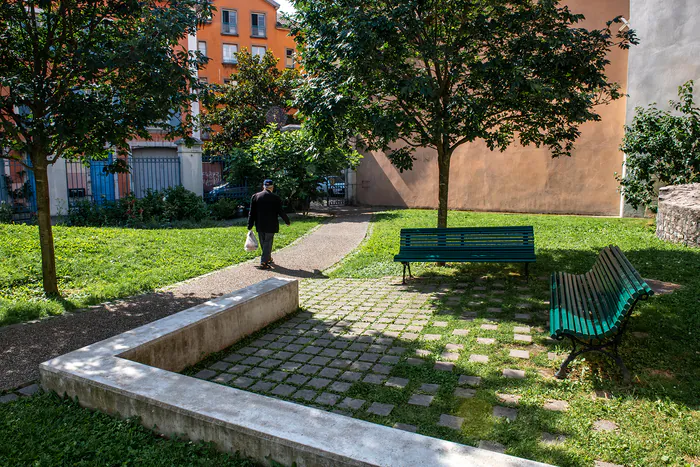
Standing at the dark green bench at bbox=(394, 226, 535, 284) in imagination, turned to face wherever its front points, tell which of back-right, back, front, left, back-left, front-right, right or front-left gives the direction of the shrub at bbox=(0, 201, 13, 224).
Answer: right

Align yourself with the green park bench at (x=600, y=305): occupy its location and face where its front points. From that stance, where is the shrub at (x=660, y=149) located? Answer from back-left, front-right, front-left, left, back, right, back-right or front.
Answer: right

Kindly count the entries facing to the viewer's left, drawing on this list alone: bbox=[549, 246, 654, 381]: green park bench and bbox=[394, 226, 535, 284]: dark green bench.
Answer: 1

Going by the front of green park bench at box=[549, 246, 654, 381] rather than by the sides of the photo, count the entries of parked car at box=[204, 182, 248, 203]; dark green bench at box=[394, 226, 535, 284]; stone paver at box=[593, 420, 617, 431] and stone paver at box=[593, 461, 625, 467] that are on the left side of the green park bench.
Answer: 2

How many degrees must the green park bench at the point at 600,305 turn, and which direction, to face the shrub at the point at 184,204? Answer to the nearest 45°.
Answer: approximately 45° to its right

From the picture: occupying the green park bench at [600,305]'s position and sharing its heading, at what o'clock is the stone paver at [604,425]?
The stone paver is roughly at 9 o'clock from the green park bench.

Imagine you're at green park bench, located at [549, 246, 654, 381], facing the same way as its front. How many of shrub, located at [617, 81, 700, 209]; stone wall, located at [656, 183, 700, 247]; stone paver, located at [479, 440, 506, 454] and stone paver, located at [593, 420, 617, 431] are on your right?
2

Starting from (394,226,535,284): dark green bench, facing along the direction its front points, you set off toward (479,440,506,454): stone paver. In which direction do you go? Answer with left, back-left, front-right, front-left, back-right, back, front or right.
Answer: front

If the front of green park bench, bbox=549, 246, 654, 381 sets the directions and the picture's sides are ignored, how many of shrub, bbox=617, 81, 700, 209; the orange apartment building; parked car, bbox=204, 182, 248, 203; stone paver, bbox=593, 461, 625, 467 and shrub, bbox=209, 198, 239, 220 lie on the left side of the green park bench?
1

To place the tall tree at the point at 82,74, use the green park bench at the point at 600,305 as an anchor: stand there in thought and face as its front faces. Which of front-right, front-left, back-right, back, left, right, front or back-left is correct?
front

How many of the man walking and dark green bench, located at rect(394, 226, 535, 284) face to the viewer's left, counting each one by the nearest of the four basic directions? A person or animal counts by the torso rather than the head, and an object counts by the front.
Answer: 0

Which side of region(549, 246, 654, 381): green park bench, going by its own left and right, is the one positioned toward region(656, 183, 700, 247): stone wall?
right

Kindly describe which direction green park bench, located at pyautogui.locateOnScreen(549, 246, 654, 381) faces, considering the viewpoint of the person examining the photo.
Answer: facing to the left of the viewer

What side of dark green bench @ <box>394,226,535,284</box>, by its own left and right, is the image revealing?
front
